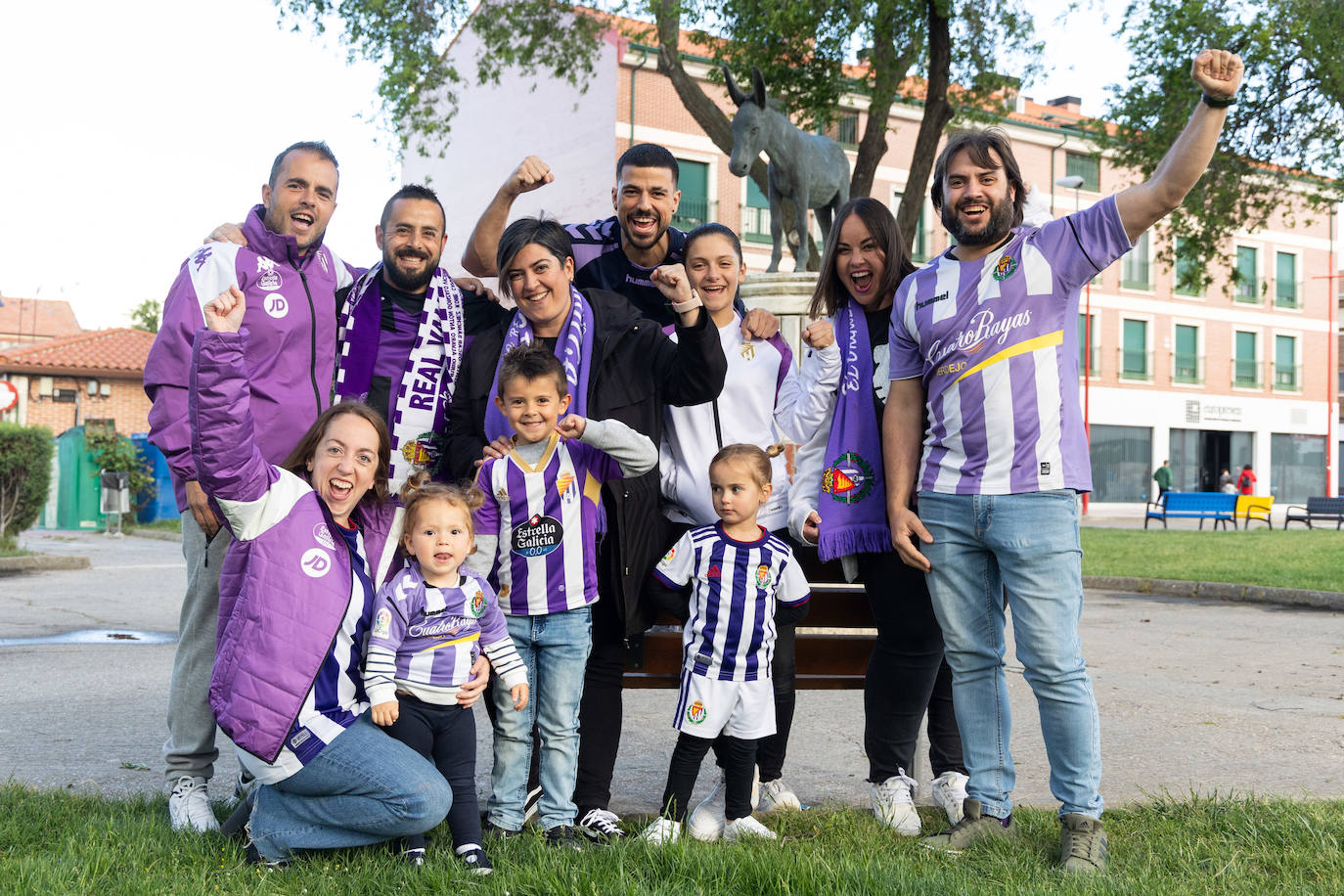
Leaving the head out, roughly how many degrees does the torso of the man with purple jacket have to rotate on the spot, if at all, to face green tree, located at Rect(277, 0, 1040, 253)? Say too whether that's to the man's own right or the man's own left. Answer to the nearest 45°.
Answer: approximately 90° to the man's own left

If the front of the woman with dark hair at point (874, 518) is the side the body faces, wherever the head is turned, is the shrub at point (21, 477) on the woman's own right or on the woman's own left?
on the woman's own right

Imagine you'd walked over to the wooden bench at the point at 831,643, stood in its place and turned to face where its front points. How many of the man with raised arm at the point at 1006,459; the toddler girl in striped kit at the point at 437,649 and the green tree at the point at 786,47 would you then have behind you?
1

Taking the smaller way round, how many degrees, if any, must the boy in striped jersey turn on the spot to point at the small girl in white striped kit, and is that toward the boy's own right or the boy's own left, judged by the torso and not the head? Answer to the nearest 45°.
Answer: approximately 90° to the boy's own left

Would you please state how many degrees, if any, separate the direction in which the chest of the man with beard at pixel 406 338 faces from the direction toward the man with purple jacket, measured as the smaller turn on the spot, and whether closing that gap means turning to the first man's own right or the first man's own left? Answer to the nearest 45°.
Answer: approximately 90° to the first man's own right

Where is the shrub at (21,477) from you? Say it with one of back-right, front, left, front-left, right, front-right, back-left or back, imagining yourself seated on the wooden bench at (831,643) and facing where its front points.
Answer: back-right

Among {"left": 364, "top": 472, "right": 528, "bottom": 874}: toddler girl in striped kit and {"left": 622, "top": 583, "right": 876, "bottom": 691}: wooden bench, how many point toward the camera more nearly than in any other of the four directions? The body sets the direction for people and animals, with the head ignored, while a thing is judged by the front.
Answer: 2
